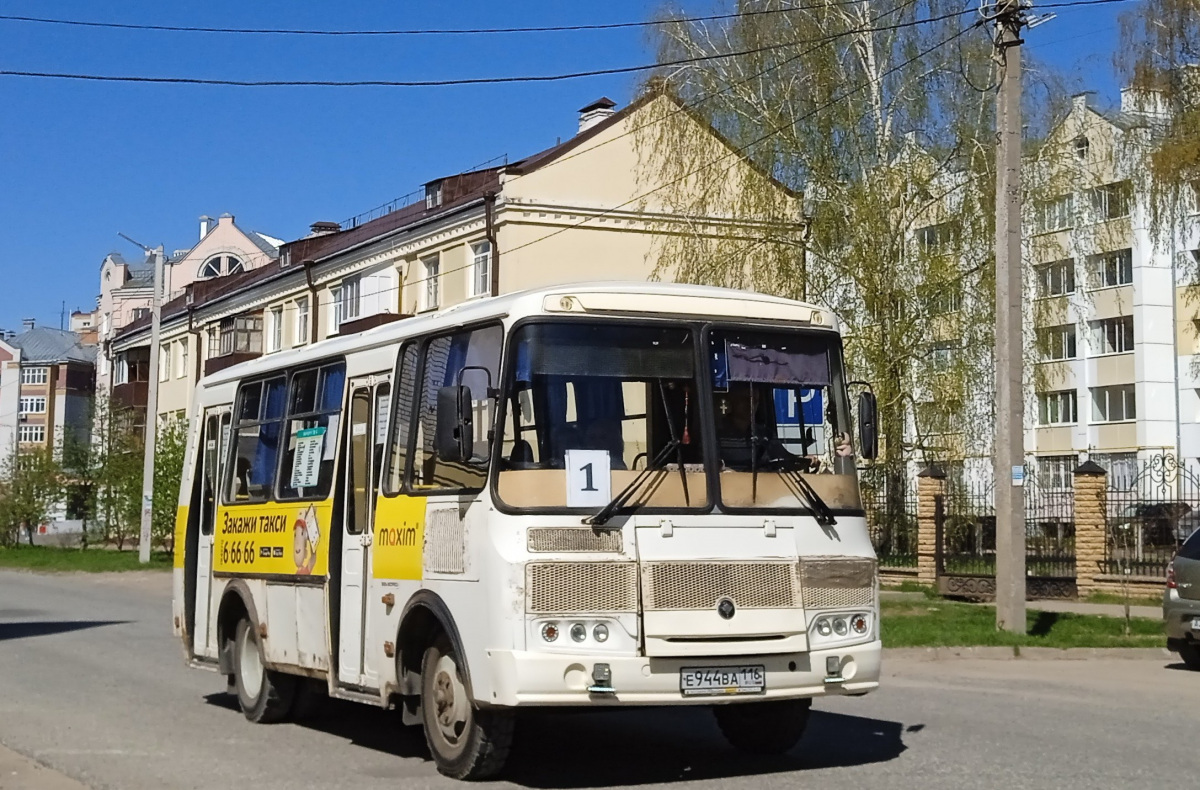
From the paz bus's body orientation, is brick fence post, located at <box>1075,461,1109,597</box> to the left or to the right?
on its left

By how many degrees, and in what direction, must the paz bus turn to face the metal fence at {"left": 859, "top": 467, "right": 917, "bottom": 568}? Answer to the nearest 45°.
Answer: approximately 135° to its left

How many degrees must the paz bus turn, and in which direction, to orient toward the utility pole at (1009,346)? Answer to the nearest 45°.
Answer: approximately 90° to its left

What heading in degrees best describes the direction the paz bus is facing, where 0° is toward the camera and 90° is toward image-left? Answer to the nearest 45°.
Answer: approximately 315°

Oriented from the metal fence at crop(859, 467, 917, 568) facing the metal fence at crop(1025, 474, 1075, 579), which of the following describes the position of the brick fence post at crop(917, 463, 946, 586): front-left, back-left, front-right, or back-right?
front-right

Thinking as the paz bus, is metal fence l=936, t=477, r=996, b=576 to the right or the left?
on its left

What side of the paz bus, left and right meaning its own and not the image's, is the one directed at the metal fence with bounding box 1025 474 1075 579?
left

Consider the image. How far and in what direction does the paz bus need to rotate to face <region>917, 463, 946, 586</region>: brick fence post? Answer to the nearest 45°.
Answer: approximately 135° to its left

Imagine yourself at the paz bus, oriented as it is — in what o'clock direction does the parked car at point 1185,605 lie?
The parked car is roughly at 9 o'clock from the paz bus.
